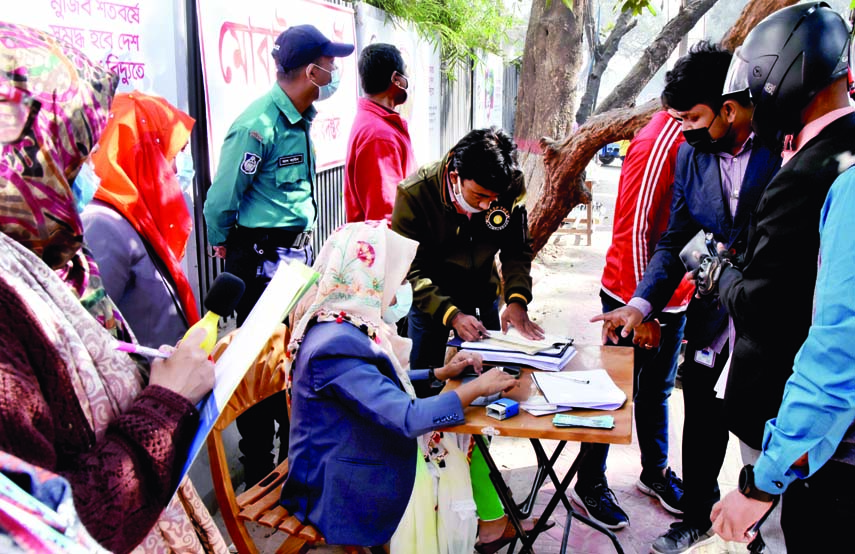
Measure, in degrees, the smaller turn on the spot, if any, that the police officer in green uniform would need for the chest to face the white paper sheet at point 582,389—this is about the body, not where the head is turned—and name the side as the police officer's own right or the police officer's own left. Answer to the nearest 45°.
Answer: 0° — they already face it

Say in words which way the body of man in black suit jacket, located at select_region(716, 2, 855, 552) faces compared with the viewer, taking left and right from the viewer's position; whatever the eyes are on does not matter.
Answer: facing to the left of the viewer

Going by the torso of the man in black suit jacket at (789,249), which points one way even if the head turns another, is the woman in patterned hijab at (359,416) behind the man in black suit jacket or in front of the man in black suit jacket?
in front

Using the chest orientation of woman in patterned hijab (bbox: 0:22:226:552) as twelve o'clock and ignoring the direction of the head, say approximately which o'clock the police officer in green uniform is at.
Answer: The police officer in green uniform is roughly at 11 o'clock from the woman in patterned hijab.

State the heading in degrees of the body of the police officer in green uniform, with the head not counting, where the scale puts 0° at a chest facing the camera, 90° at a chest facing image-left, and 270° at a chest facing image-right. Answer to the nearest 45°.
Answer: approximately 315°

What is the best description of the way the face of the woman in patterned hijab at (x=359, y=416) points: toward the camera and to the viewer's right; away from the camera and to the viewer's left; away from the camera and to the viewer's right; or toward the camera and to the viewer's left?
away from the camera and to the viewer's right

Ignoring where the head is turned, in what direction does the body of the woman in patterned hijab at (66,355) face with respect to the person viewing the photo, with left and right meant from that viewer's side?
facing away from the viewer and to the right of the viewer

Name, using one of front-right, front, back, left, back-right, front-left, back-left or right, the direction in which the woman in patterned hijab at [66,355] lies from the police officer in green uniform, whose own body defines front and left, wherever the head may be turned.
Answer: front-right

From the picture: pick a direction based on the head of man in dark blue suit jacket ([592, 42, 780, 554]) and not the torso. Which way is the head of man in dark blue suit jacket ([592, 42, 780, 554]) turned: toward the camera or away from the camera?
toward the camera

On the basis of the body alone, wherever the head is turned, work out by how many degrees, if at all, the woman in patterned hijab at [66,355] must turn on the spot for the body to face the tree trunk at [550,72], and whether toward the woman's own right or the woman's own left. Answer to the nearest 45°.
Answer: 0° — they already face it

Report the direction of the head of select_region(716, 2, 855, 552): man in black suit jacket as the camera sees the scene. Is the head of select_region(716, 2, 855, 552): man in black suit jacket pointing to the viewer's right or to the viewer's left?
to the viewer's left

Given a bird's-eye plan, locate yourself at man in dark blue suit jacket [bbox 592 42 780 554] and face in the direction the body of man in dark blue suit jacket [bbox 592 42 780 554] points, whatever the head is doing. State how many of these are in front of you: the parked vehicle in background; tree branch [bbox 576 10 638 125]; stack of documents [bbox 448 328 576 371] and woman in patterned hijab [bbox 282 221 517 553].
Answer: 2
